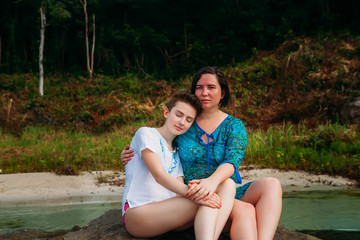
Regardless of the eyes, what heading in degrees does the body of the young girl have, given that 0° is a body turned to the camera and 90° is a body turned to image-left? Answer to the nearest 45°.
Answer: approximately 315°

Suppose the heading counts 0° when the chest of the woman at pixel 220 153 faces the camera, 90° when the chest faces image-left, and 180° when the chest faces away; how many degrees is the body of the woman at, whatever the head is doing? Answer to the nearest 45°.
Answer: approximately 0°
